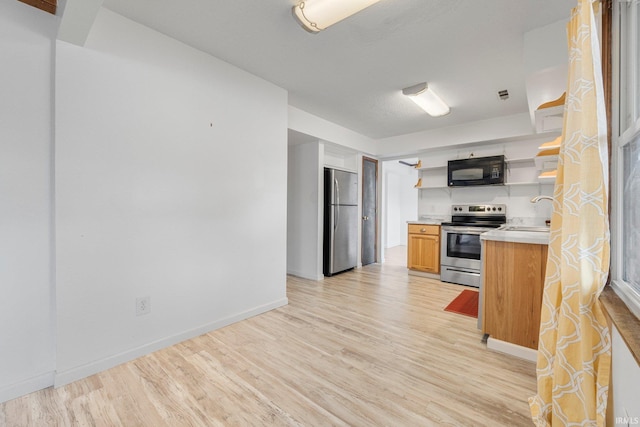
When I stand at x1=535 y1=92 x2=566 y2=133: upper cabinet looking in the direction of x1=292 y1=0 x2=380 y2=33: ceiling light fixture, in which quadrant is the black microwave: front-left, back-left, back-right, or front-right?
back-right

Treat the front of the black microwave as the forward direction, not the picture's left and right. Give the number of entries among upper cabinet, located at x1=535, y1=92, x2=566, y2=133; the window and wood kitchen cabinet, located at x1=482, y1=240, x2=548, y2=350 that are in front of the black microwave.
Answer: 3

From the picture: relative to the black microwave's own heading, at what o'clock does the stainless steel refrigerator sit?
The stainless steel refrigerator is roughly at 2 o'clock from the black microwave.

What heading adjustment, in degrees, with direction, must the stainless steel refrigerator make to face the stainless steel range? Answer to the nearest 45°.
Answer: approximately 45° to its left

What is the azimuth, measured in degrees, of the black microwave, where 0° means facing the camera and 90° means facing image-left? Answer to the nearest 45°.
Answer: approximately 0°

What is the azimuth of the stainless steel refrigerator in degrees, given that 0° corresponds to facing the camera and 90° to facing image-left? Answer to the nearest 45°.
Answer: approximately 315°

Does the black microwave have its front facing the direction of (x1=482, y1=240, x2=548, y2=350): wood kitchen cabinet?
yes
